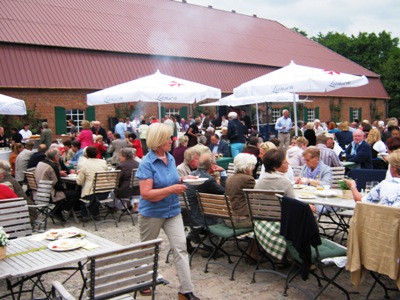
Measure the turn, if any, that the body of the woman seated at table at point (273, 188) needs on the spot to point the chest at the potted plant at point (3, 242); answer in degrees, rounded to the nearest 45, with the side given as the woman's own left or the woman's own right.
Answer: approximately 180°

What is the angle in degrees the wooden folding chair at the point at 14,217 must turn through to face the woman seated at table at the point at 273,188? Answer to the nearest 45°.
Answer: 0° — it already faces them

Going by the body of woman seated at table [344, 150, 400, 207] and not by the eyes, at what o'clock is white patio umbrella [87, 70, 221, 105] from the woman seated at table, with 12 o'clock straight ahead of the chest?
The white patio umbrella is roughly at 12 o'clock from the woman seated at table.

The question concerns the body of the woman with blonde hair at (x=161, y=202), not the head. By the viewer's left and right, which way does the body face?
facing the viewer and to the right of the viewer

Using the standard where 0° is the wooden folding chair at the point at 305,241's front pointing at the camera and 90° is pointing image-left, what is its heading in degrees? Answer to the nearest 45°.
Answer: approximately 225°

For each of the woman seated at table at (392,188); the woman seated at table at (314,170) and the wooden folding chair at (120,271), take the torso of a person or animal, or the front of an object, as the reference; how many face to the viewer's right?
0

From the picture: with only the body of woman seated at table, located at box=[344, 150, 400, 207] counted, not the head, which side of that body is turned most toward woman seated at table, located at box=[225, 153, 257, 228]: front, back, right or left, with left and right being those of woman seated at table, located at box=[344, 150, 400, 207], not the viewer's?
front

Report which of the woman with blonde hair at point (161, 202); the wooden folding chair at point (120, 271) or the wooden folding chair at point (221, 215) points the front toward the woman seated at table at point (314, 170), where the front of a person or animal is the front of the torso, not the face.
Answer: the wooden folding chair at point (221, 215)

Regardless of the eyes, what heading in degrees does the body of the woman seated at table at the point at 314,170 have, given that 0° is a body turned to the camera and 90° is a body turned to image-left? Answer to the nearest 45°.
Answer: approximately 45°
